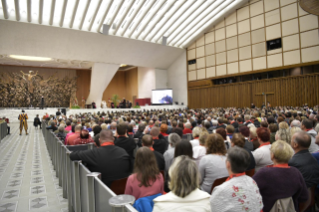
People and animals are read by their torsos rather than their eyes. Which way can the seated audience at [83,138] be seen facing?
away from the camera

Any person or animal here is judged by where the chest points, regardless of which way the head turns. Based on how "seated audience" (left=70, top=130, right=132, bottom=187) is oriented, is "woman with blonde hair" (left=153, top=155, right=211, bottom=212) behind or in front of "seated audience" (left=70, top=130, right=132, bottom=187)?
behind

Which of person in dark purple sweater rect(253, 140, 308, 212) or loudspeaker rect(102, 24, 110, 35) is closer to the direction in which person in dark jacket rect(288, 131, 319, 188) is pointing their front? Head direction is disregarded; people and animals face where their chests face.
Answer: the loudspeaker

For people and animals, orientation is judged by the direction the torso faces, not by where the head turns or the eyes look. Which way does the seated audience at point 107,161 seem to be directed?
away from the camera

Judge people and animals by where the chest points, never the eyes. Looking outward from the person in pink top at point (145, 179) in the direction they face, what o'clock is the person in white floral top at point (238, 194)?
the person in white floral top at point (238, 194) is roughly at 4 o'clock from the person in pink top at point (145, 179).

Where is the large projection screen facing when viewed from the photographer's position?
facing the viewer

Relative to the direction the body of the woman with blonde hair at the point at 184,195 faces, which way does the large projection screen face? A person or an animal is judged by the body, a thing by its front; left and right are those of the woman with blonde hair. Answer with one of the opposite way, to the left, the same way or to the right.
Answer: the opposite way

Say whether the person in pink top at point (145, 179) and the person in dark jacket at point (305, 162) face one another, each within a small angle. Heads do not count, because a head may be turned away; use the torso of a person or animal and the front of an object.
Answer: no

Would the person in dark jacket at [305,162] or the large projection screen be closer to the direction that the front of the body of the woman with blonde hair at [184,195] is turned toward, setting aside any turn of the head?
the large projection screen

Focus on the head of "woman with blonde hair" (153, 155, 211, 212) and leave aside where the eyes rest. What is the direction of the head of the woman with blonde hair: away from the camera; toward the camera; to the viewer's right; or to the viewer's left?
away from the camera

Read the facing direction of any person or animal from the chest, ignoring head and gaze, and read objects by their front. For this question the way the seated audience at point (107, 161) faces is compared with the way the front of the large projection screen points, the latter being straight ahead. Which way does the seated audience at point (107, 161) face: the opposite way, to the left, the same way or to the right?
the opposite way

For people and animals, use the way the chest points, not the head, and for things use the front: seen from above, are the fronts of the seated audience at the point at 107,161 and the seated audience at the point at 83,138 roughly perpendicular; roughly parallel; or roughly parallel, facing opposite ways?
roughly parallel

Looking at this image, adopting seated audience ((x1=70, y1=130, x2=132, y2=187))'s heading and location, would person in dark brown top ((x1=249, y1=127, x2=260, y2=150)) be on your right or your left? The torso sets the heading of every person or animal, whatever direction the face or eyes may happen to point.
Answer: on your right

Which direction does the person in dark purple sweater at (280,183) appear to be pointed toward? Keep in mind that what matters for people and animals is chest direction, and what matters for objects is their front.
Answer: away from the camera

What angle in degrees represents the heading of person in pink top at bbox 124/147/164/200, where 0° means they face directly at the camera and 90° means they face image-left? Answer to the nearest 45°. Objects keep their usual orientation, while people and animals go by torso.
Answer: approximately 180°

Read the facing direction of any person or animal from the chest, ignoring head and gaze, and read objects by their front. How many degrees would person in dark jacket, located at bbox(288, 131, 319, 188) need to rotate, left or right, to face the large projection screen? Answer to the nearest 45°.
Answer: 0° — they already face it

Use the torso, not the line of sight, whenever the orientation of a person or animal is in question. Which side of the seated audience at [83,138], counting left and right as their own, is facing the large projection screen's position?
front

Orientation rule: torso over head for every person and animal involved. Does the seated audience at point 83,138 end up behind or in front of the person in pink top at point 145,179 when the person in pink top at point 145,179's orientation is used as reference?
in front

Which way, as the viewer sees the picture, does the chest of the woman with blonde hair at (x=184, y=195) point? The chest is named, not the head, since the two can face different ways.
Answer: away from the camera

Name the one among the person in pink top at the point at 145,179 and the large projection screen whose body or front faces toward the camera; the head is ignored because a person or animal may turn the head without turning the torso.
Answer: the large projection screen
